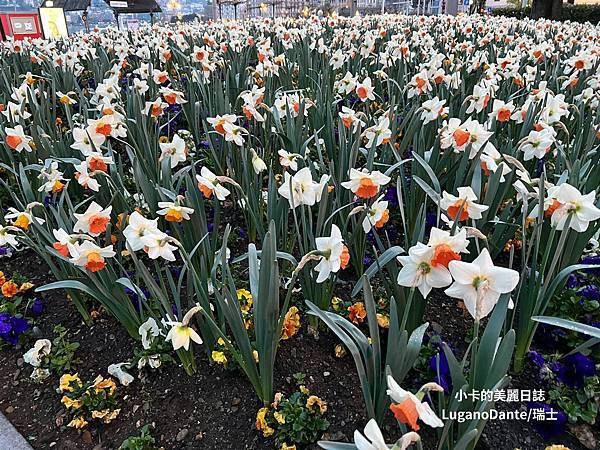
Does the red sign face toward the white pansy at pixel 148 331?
yes

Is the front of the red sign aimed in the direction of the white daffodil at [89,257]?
yes

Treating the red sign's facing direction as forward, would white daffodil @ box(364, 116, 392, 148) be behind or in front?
in front

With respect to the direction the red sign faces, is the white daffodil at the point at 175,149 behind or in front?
in front

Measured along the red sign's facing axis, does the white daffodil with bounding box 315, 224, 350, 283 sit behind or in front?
in front

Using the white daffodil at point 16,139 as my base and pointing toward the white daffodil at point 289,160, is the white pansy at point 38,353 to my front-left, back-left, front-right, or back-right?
front-right

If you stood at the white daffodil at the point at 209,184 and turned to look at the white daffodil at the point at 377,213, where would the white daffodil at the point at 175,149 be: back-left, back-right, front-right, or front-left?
back-left

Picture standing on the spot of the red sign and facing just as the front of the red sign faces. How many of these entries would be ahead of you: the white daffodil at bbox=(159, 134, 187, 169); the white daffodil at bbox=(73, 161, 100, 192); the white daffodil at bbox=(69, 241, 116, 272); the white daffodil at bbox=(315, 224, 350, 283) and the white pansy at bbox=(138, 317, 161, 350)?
5

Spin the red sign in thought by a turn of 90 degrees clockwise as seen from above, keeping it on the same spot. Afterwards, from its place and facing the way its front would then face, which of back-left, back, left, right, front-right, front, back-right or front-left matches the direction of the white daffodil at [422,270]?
left

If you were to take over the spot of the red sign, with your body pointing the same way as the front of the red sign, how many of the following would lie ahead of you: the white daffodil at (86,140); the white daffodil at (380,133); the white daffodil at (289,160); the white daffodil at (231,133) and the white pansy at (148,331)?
5

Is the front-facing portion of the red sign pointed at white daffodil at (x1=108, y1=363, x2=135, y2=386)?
yes

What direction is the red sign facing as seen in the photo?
toward the camera

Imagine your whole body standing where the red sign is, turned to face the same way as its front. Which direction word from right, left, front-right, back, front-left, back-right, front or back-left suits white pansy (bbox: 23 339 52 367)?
front

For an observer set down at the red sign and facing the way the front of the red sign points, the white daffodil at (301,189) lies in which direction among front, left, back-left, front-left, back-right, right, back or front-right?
front

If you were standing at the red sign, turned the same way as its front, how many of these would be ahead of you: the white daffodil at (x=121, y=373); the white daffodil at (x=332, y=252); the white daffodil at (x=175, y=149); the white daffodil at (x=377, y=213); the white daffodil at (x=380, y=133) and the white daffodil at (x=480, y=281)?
6

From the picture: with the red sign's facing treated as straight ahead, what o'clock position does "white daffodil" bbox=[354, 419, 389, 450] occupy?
The white daffodil is roughly at 12 o'clock from the red sign.

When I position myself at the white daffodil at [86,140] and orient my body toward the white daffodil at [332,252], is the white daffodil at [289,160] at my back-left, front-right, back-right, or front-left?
front-left

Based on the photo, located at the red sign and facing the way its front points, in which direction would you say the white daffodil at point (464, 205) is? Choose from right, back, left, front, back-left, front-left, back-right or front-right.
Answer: front

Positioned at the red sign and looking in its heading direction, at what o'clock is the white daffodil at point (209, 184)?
The white daffodil is roughly at 12 o'clock from the red sign.
